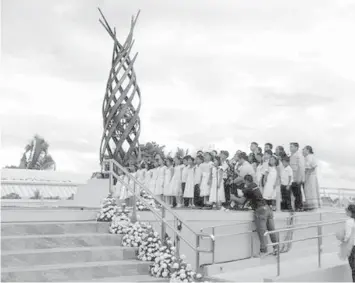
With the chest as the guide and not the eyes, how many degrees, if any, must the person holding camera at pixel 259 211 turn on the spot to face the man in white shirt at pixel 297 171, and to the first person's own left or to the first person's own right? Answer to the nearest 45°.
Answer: approximately 45° to the first person's own right

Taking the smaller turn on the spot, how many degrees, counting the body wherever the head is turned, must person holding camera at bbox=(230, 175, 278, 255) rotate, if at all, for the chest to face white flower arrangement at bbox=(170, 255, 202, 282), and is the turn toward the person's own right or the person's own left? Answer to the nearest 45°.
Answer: approximately 90° to the person's own left

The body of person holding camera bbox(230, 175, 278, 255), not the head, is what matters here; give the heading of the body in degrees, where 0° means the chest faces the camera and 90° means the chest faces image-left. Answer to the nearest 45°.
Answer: approximately 135°

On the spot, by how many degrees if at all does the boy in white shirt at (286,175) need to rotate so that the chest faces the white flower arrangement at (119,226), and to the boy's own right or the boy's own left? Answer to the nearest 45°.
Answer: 0° — they already face it

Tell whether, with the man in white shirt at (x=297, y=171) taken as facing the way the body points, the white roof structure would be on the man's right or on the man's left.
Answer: on the man's right

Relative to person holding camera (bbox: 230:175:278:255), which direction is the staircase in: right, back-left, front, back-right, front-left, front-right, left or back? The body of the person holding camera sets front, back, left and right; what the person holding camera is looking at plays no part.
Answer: left

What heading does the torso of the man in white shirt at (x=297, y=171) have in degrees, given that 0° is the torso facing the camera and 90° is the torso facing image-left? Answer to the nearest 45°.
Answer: approximately 45°

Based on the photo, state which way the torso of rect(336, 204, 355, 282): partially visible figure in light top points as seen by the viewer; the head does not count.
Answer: to the viewer's left

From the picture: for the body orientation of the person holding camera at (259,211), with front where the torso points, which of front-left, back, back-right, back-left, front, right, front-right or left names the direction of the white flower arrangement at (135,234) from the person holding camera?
left
